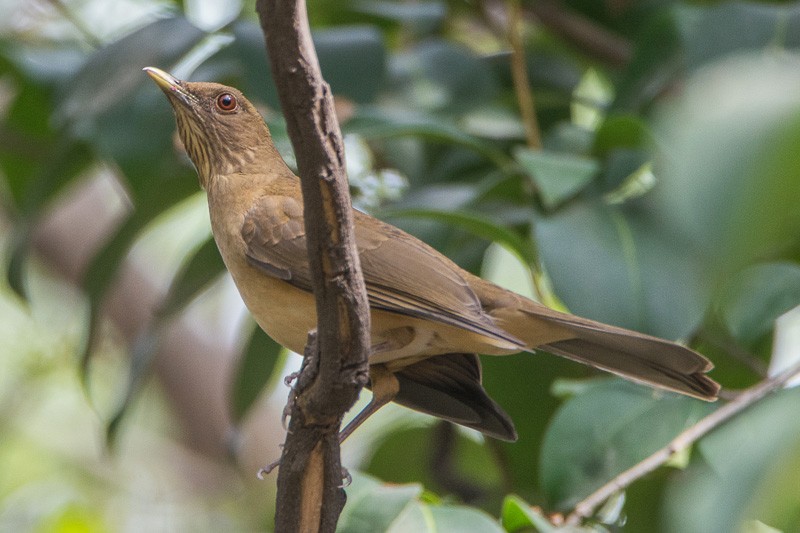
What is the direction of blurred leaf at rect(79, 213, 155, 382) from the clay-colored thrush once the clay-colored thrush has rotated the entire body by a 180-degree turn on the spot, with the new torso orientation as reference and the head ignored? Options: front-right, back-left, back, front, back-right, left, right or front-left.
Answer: back-left

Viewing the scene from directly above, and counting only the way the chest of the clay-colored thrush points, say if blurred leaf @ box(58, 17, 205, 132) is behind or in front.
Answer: in front

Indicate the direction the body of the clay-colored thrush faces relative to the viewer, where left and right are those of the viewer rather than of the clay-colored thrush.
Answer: facing to the left of the viewer
